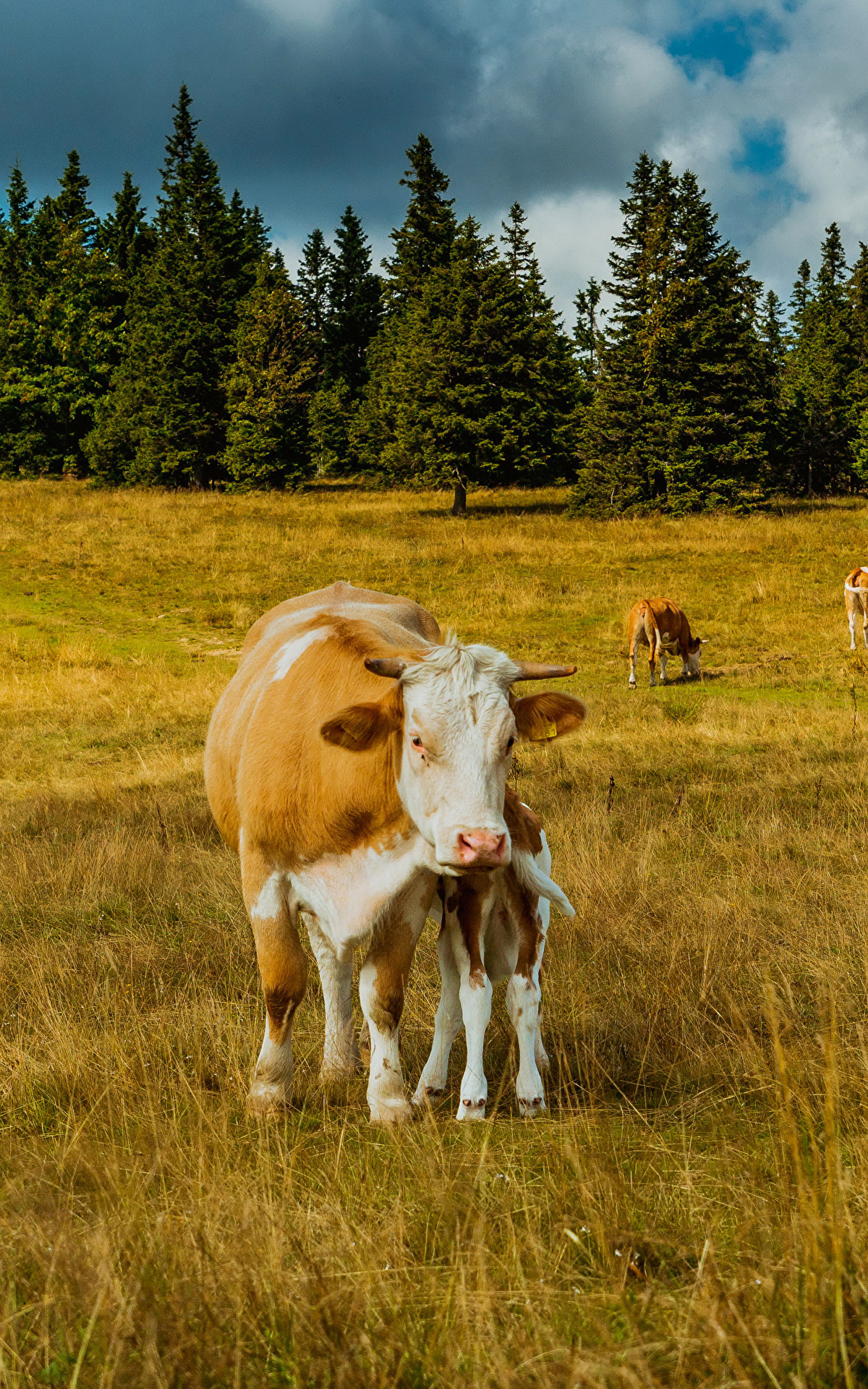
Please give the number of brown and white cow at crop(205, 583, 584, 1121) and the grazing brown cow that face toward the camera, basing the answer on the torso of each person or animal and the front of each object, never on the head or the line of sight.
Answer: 1

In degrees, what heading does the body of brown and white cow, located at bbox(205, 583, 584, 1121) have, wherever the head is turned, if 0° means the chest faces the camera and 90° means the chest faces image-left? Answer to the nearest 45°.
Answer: approximately 0°

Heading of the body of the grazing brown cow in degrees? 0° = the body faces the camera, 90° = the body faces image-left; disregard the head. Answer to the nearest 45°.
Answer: approximately 225°

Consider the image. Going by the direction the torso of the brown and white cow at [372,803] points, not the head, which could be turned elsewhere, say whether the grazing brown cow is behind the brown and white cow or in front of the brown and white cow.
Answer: behind

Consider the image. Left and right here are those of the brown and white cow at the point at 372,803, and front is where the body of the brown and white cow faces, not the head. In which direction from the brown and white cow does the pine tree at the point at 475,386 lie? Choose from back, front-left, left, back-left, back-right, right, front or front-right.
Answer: back

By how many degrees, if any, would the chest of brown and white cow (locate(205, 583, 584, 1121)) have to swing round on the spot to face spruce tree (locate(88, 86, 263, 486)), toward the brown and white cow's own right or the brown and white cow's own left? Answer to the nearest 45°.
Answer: approximately 180°
